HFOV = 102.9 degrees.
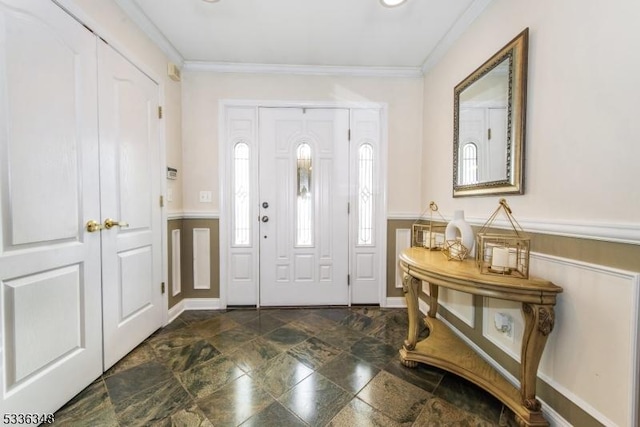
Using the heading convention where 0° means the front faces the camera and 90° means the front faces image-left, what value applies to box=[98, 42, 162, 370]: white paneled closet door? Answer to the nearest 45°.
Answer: approximately 315°

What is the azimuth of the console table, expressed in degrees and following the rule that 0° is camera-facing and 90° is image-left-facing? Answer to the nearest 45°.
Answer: approximately 45°

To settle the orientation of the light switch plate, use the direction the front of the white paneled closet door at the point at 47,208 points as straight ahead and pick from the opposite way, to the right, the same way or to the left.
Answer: to the right

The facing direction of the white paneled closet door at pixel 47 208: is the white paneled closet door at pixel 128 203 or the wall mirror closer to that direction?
the wall mirror

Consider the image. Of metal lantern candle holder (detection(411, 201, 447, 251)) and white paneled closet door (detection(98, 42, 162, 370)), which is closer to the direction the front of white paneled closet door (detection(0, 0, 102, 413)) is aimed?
the metal lantern candle holder

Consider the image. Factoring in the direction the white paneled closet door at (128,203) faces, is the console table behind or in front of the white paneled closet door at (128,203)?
in front

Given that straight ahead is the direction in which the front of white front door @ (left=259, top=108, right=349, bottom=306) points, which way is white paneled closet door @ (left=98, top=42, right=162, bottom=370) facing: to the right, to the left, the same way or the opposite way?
to the left

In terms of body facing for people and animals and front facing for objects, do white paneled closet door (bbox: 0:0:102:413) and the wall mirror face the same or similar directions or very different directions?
very different directions

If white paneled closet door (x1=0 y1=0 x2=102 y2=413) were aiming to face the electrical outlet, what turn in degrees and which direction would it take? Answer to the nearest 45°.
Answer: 0° — it already faces it

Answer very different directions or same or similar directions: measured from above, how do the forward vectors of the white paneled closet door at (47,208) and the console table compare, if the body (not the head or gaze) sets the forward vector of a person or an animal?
very different directions

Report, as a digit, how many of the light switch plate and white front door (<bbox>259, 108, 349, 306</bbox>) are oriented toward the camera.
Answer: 2

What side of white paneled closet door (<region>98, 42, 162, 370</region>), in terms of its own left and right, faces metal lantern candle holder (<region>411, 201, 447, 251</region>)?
front
